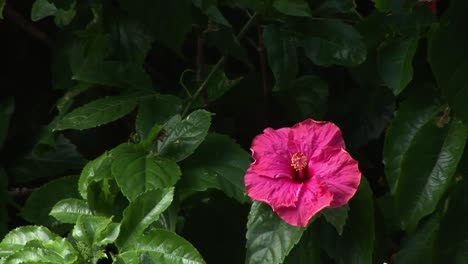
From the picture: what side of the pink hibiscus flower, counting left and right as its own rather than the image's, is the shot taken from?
front

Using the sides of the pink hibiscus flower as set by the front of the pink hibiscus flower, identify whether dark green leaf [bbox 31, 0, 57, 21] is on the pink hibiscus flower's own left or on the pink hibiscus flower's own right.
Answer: on the pink hibiscus flower's own right

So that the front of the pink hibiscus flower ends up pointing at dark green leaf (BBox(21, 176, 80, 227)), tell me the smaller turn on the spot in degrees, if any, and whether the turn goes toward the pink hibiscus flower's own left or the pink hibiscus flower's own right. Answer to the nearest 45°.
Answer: approximately 90° to the pink hibiscus flower's own right

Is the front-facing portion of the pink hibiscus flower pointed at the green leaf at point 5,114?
no
